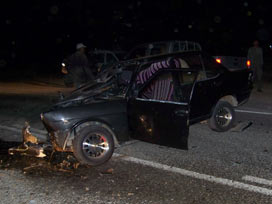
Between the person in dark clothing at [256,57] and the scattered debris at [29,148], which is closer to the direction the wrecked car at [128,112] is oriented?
the scattered debris

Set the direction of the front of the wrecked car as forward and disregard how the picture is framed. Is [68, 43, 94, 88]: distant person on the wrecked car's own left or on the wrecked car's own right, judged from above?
on the wrecked car's own right

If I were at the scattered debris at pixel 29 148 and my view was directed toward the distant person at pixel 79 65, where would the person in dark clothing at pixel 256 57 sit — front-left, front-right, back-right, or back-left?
front-right

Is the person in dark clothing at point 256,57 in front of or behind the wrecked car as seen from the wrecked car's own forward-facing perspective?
behind

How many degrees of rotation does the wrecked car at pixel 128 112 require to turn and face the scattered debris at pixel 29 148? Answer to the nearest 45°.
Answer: approximately 45° to its right

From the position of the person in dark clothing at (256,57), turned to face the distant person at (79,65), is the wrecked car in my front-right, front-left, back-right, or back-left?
front-left

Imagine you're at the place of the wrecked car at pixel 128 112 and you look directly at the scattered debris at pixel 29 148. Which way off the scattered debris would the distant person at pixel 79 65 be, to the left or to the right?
right
